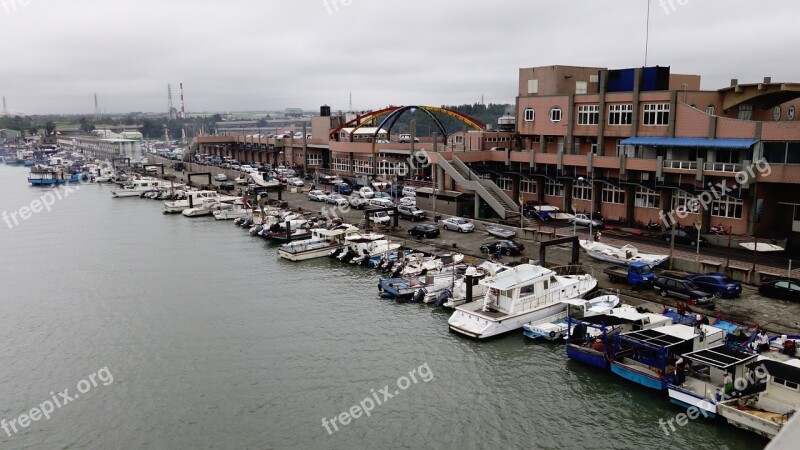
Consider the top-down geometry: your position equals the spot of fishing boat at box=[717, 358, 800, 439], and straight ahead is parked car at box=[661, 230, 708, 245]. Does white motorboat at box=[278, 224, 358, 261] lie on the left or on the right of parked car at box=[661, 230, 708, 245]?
left

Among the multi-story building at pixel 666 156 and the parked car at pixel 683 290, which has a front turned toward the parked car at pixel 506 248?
the multi-story building

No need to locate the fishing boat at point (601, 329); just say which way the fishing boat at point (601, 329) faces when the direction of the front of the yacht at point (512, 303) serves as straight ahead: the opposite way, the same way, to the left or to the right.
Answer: the same way

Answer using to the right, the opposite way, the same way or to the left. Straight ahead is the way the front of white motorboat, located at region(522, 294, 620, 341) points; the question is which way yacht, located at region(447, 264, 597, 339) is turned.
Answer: the same way

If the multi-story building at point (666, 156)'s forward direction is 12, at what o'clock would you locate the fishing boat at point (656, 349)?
The fishing boat is roughly at 11 o'clock from the multi-story building.

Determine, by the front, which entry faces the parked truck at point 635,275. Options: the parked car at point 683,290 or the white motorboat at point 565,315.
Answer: the white motorboat

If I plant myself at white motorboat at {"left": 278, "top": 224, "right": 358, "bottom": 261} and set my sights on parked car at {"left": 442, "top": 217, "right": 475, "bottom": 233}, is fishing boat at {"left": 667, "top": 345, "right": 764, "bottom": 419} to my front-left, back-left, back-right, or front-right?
front-right

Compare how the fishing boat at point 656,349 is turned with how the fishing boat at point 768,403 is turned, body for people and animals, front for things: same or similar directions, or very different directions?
same or similar directions

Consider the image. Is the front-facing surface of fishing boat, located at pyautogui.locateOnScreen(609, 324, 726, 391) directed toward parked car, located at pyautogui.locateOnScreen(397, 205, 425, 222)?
no

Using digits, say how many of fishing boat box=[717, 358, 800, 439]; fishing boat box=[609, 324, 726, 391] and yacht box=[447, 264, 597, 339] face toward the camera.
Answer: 0

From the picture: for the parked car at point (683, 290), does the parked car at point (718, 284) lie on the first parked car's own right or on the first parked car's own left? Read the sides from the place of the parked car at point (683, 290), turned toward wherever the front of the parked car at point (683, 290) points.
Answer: on the first parked car's own left

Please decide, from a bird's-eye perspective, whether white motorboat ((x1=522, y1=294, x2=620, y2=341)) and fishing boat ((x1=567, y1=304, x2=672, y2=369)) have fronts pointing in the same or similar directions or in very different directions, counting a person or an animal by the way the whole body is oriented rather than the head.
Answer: same or similar directions
